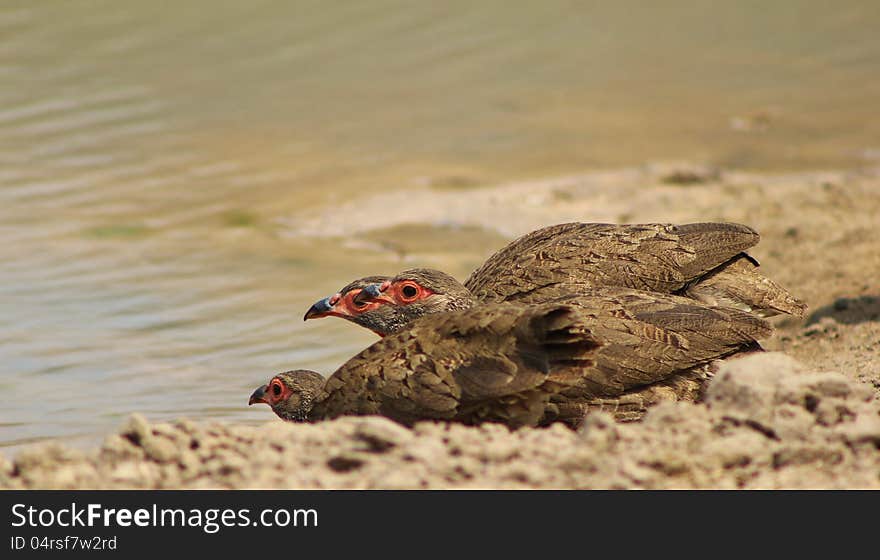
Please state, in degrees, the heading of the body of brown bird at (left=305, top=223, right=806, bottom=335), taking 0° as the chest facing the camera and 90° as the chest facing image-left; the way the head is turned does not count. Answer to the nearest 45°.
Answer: approximately 90°

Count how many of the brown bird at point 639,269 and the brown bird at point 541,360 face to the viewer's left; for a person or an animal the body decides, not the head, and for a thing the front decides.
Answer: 2

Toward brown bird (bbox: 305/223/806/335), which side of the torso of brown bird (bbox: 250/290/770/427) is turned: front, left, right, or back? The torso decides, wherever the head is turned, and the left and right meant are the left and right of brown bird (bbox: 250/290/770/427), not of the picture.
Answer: right

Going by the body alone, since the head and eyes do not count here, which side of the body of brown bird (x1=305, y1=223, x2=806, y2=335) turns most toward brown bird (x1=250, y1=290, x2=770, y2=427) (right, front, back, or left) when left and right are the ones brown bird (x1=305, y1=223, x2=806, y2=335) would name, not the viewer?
left

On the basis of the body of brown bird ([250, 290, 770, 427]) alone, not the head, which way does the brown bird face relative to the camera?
to the viewer's left
